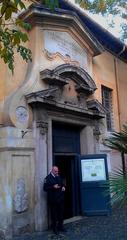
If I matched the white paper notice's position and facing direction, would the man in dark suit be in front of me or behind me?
in front

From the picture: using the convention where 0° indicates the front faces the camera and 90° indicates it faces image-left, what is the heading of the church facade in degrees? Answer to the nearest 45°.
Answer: approximately 315°

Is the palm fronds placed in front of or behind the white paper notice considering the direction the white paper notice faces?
in front

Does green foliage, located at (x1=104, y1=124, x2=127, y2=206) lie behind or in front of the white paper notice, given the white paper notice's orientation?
in front

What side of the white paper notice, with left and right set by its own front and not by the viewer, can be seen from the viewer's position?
front
